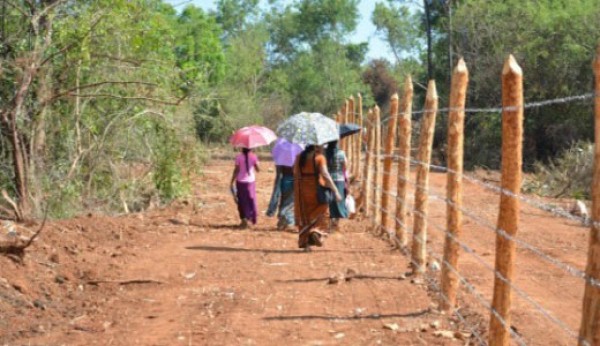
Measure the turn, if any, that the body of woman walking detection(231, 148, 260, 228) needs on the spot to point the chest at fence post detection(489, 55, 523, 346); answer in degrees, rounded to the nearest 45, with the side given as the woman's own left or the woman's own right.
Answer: approximately 180°

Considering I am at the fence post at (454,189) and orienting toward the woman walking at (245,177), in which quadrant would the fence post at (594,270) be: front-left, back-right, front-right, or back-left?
back-left

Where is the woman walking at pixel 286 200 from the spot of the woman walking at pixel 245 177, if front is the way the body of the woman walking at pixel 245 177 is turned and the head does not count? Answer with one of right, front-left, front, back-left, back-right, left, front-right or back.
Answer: right

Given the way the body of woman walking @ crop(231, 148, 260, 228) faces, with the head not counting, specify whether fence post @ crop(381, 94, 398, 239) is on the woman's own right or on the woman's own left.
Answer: on the woman's own right

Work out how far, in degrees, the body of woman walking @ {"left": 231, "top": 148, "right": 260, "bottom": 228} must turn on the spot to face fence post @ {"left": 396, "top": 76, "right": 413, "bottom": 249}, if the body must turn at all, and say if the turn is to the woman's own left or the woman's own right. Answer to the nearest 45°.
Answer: approximately 135° to the woman's own right

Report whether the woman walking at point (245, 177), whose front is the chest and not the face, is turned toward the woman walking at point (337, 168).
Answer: no

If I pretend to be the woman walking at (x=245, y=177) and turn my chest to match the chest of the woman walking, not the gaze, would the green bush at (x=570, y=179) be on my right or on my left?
on my right

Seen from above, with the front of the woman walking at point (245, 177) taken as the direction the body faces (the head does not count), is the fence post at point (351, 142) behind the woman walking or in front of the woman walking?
in front

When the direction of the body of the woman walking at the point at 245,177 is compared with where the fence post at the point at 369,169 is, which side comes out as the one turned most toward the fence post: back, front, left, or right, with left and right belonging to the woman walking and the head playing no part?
right

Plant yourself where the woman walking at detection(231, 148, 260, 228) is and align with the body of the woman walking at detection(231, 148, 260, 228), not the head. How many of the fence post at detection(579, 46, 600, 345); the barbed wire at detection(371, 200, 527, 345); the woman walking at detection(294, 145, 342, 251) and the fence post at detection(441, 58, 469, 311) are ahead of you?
0

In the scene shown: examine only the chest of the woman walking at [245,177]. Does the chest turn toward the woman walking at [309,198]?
no

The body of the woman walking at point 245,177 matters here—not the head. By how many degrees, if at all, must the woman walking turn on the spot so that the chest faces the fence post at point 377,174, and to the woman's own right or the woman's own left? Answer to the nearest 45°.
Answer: approximately 90° to the woman's own right

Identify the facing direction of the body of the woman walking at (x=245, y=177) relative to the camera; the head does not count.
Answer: away from the camera

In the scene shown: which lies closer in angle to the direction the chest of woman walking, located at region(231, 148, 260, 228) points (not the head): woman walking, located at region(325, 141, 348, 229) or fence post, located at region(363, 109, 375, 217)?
the fence post

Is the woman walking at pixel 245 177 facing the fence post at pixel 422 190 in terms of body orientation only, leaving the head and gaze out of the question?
no
